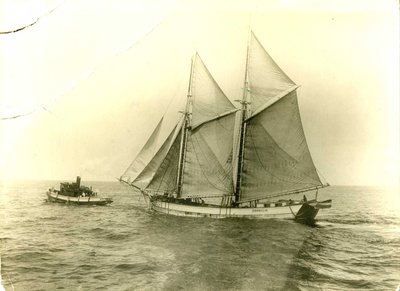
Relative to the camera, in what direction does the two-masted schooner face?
facing away from the viewer and to the left of the viewer
